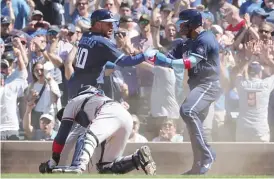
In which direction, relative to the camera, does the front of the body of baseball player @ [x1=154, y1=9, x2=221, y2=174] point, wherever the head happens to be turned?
to the viewer's left

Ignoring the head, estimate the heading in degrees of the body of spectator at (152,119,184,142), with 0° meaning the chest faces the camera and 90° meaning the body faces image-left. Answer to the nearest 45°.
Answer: approximately 0°

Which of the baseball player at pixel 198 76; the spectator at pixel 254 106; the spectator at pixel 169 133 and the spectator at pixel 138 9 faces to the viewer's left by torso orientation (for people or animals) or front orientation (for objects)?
the baseball player
